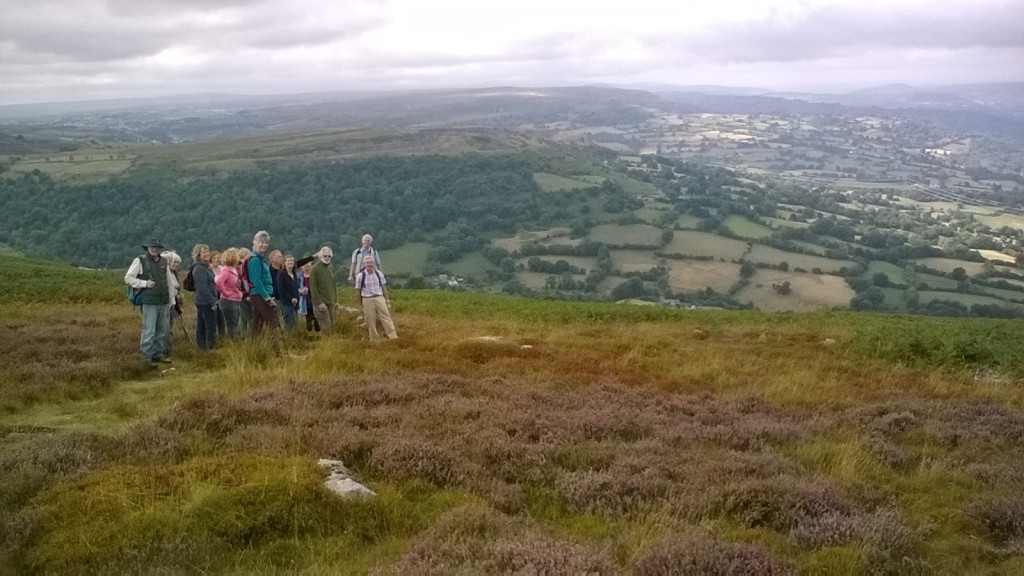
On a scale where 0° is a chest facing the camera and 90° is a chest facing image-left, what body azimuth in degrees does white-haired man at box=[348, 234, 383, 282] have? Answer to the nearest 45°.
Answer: approximately 0°

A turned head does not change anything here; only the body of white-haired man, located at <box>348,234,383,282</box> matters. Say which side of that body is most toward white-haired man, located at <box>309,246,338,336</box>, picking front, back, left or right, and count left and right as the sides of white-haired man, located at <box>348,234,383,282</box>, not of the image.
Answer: right

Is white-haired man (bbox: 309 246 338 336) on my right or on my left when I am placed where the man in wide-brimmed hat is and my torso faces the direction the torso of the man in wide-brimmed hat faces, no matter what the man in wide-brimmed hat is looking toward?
on my left

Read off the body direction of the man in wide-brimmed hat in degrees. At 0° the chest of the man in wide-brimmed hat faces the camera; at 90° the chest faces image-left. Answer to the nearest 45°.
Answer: approximately 315°

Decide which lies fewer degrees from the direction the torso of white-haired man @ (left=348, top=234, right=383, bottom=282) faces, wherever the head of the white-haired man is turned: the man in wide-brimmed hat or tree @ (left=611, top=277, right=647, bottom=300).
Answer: the man in wide-brimmed hat
